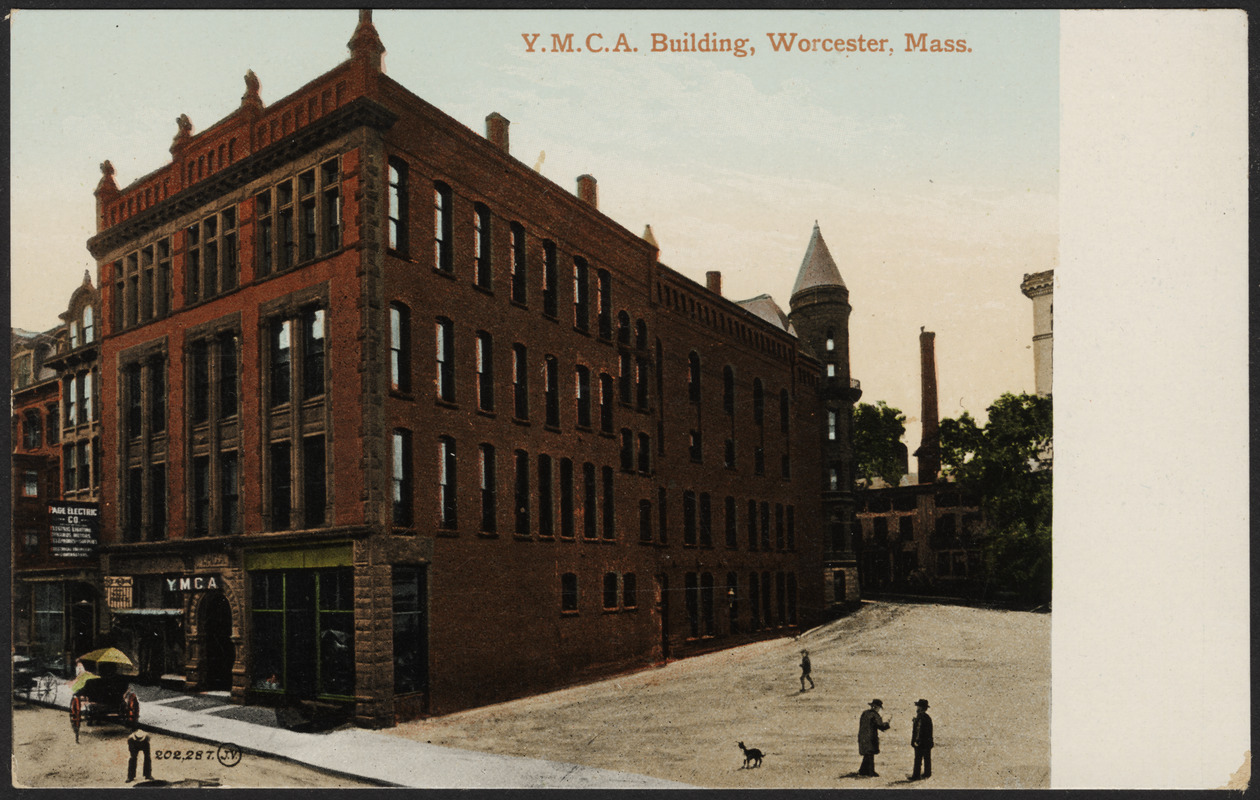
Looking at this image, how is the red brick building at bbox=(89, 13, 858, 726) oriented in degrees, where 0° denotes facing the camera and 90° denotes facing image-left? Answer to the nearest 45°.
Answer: approximately 45°

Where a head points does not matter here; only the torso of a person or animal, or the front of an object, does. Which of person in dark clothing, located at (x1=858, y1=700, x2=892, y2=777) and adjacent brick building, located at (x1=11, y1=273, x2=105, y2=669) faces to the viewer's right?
the person in dark clothing

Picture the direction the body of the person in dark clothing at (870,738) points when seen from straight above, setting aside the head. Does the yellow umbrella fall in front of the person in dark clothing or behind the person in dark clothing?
behind

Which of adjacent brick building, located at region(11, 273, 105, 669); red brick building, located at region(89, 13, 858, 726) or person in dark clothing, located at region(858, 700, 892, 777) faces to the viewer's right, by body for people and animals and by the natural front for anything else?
the person in dark clothing

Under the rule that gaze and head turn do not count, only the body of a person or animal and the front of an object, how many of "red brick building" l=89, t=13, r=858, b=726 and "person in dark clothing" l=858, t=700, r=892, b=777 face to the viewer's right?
1

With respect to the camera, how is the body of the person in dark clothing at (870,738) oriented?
to the viewer's right
